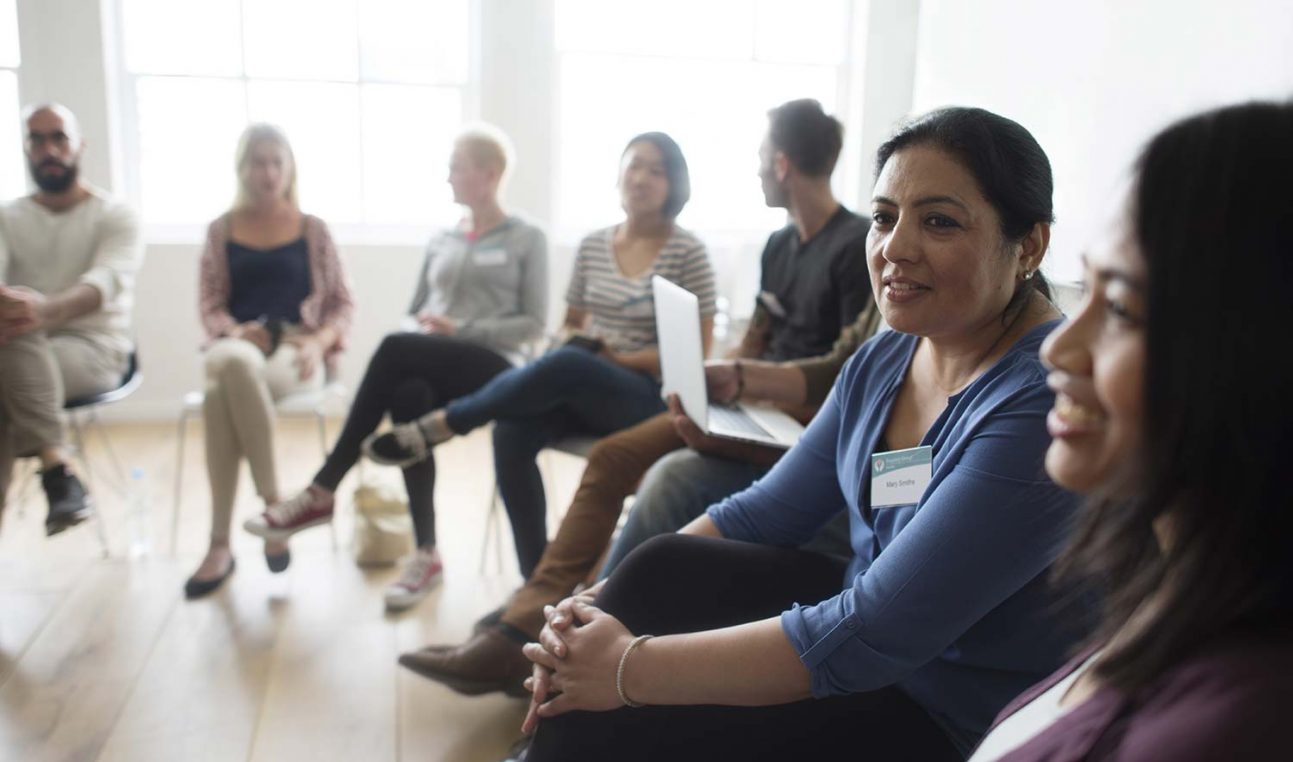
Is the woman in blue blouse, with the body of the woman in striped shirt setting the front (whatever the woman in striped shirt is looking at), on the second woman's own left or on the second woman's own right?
on the second woman's own left

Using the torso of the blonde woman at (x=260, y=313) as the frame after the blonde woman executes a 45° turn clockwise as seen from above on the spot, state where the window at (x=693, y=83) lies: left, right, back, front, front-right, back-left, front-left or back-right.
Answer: back

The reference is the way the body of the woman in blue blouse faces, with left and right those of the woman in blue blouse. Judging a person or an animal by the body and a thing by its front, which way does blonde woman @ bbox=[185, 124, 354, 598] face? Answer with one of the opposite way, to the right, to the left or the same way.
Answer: to the left

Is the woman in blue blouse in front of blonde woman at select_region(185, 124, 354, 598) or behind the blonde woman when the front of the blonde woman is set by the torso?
in front

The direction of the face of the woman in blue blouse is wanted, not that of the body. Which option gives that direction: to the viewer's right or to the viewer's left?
to the viewer's left

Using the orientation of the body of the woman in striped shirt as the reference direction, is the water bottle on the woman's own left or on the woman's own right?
on the woman's own right

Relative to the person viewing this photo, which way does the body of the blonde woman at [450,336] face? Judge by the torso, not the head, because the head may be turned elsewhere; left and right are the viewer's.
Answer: facing the viewer and to the left of the viewer

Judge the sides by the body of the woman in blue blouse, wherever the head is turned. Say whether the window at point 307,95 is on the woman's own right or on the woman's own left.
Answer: on the woman's own right

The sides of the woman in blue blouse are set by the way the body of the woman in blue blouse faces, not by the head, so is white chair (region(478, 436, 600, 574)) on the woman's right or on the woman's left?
on the woman's right

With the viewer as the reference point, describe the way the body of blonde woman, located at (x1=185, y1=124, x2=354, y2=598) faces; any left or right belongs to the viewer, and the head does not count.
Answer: facing the viewer
